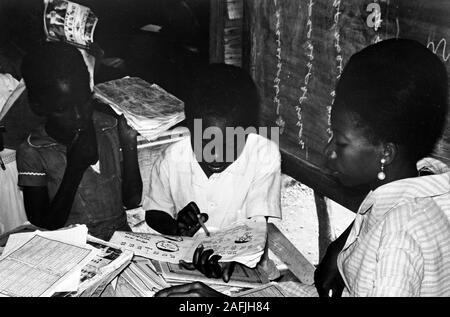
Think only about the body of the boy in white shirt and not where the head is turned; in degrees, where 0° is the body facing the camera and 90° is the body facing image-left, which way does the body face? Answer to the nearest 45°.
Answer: approximately 0°

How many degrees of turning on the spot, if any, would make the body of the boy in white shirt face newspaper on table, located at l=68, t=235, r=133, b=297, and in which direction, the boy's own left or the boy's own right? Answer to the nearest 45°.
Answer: approximately 45° to the boy's own right

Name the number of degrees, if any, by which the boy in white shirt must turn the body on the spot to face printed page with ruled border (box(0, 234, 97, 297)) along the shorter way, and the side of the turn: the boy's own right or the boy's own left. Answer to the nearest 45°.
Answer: approximately 45° to the boy's own right
